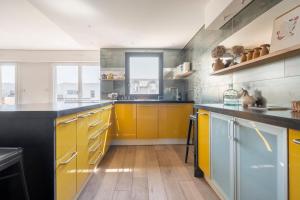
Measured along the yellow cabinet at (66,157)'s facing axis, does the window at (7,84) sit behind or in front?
behind

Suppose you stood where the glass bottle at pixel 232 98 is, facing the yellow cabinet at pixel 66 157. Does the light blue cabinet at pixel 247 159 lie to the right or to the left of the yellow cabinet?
left

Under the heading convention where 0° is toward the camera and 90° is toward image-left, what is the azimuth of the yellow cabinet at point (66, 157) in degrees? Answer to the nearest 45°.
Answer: approximately 315°

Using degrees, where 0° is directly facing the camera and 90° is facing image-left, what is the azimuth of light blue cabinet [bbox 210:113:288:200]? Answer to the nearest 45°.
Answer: approximately 45°

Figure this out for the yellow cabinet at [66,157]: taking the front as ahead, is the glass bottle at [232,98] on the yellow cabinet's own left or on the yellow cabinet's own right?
on the yellow cabinet's own left

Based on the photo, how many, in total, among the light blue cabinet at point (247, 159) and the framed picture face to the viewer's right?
0

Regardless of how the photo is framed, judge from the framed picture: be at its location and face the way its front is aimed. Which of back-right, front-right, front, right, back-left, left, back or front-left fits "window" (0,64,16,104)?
front-right

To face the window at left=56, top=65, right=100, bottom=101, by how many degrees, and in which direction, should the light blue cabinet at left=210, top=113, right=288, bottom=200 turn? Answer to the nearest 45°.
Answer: approximately 90° to its right

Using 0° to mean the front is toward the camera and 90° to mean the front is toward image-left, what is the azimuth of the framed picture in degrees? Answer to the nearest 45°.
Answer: approximately 45°
